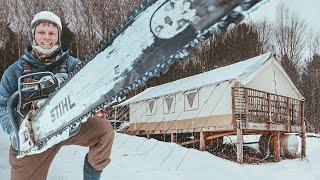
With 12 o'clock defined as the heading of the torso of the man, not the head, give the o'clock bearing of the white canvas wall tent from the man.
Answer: The white canvas wall tent is roughly at 7 o'clock from the man.

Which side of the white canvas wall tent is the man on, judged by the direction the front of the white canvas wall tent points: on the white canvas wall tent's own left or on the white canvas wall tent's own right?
on the white canvas wall tent's own right

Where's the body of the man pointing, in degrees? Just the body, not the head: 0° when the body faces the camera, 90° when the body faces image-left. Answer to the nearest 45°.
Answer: approximately 0°

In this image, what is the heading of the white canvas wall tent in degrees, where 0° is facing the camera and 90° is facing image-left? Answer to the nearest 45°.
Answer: approximately 315°
